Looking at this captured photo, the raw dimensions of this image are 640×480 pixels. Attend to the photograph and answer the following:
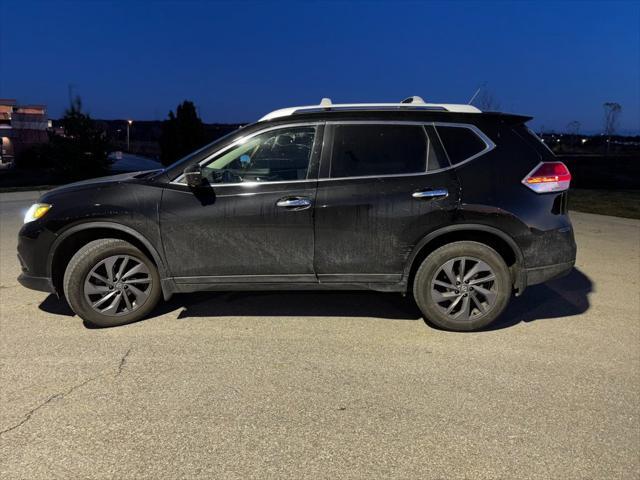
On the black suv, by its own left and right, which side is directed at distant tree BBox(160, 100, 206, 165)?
right

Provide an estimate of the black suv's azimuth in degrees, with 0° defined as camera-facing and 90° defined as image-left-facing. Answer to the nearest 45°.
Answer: approximately 90°

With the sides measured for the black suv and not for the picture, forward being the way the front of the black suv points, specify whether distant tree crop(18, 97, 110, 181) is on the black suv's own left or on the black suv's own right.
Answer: on the black suv's own right
